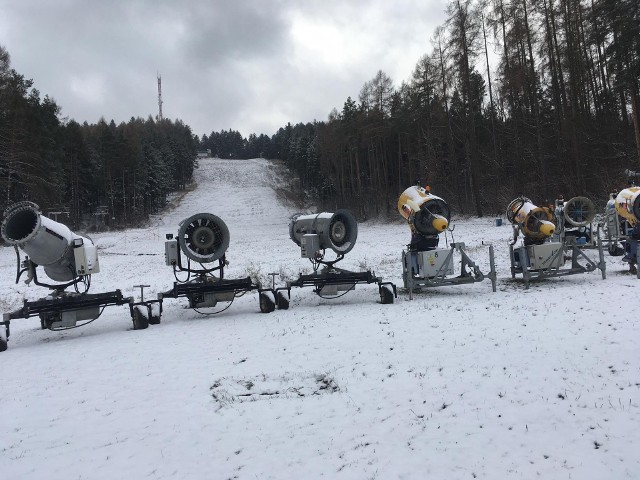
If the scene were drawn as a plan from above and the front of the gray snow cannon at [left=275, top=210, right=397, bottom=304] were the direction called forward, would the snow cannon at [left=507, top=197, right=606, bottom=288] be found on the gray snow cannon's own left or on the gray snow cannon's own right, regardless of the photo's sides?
on the gray snow cannon's own right

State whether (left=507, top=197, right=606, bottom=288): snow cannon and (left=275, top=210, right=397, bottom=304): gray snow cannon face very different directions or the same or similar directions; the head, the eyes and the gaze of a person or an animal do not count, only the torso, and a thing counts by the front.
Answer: same or similar directions

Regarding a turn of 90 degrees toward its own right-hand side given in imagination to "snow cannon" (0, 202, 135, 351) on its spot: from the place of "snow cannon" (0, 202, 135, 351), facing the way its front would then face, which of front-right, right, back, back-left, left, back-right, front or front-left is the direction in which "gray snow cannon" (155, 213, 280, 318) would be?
back-right

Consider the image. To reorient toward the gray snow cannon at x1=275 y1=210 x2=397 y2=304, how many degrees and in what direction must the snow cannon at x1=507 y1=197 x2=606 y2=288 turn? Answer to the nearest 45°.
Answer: approximately 90° to its left

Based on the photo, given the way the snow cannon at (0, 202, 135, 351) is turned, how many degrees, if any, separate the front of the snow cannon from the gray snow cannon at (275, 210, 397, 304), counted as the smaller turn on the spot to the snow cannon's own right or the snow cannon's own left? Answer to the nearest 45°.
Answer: approximately 135° to the snow cannon's own left

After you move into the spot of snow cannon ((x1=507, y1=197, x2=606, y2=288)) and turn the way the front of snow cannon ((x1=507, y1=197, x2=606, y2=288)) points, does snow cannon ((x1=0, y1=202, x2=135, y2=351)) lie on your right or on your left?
on your left

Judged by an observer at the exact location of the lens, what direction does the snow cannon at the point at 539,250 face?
facing away from the viewer and to the left of the viewer

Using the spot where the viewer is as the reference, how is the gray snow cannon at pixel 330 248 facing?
facing away from the viewer and to the left of the viewer

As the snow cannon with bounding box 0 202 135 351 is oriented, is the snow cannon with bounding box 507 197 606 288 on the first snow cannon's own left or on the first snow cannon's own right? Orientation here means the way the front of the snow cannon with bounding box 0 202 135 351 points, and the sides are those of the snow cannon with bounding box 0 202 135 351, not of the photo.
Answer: on the first snow cannon's own left
